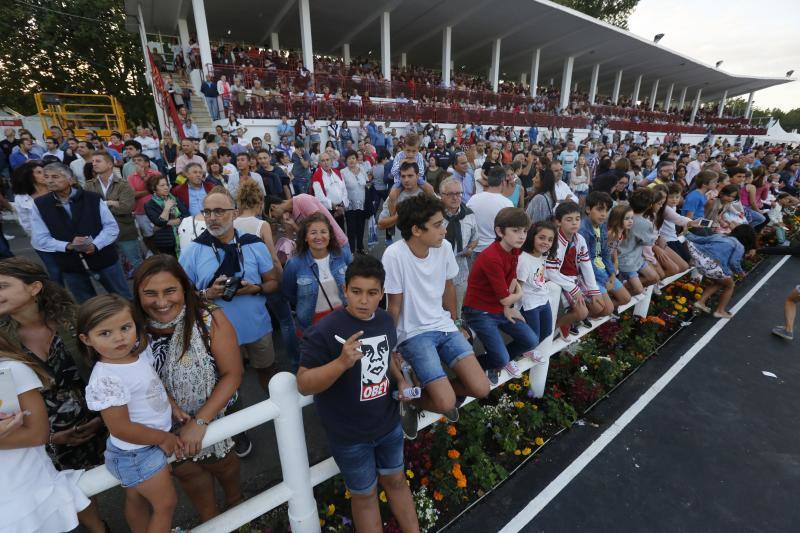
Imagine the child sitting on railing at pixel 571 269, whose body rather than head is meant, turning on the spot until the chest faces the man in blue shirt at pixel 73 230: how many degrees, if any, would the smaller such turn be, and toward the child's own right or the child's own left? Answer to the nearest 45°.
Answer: approximately 90° to the child's own right

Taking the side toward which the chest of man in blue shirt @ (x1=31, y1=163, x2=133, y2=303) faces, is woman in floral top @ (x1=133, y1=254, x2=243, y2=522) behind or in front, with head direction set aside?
in front

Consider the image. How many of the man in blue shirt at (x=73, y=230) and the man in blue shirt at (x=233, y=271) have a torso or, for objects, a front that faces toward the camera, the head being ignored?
2

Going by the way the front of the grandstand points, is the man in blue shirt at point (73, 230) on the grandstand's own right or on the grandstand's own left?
on the grandstand's own right

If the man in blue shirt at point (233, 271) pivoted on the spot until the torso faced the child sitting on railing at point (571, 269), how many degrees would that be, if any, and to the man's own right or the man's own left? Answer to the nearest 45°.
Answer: approximately 90° to the man's own left

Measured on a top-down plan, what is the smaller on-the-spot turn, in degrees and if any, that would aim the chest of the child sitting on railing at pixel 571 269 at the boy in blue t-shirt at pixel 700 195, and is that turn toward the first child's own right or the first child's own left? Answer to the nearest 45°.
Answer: approximately 90° to the first child's own left

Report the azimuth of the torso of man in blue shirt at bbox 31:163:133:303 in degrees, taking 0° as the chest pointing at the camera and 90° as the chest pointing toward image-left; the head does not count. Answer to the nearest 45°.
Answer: approximately 0°

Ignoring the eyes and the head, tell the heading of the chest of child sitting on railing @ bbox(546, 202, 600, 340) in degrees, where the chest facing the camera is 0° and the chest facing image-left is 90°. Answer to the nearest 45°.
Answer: approximately 315°
